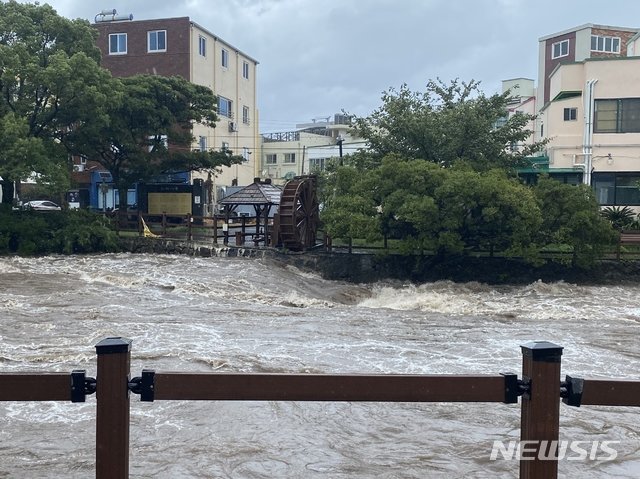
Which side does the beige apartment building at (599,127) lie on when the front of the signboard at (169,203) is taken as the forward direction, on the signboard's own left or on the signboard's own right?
on the signboard's own left

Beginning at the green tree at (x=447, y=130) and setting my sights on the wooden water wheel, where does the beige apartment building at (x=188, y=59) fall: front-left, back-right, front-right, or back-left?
front-right

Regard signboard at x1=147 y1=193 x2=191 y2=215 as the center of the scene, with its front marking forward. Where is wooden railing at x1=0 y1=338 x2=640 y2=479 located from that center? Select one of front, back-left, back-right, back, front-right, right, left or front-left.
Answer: front

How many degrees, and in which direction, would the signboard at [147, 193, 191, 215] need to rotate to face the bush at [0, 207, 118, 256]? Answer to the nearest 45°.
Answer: approximately 45° to its right

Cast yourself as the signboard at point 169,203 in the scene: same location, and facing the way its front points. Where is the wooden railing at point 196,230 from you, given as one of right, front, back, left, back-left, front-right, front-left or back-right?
front

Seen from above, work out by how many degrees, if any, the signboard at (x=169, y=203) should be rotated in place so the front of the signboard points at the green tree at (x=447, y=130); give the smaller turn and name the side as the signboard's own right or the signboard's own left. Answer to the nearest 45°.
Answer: approximately 45° to the signboard's own left

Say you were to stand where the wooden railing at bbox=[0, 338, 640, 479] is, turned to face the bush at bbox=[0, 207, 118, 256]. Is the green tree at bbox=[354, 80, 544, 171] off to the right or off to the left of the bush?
right

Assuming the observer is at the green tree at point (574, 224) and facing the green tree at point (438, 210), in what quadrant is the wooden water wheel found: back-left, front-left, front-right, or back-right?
front-right

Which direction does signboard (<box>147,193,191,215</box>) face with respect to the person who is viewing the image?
facing the viewer

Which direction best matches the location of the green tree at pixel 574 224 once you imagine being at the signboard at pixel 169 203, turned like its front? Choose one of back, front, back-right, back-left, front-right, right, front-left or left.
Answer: front-left
